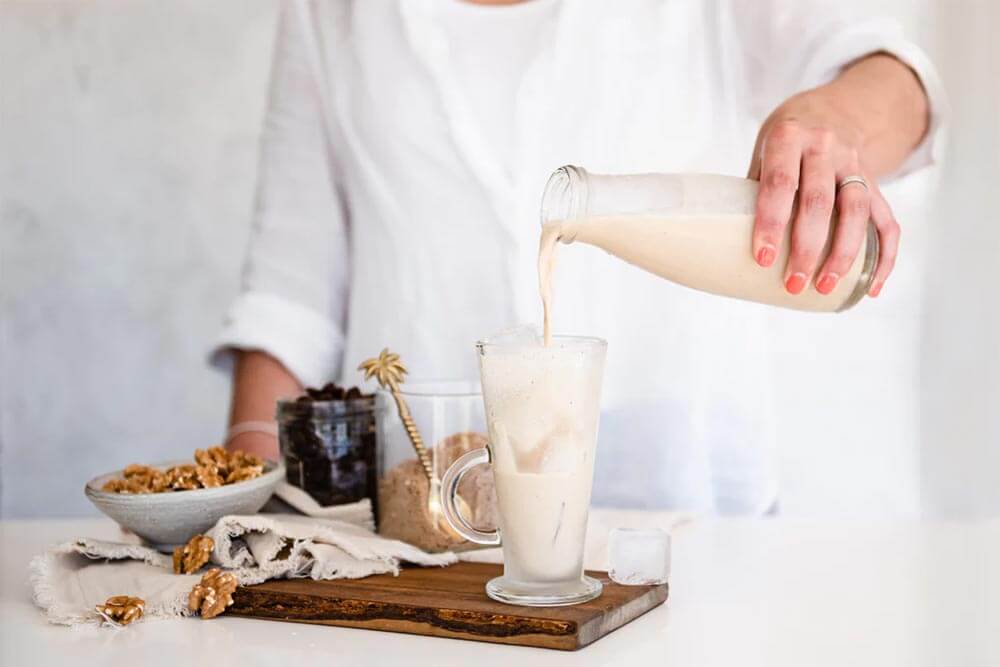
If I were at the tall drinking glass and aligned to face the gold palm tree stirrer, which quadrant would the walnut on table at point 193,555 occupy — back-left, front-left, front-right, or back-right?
front-left

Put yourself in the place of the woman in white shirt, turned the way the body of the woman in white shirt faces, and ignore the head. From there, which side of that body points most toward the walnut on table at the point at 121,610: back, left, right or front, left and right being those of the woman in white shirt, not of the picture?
front

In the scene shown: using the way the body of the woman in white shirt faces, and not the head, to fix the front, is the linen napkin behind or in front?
in front

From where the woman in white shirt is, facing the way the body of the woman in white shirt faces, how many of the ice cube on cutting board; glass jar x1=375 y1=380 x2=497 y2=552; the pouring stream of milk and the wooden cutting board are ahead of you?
4

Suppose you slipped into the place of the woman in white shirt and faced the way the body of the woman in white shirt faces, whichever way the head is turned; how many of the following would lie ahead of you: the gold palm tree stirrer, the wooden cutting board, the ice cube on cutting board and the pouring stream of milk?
4

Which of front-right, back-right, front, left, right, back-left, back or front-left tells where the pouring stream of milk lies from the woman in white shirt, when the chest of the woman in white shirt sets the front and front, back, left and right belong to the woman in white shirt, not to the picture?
front

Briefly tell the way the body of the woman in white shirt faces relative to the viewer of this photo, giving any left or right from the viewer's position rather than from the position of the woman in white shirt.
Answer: facing the viewer

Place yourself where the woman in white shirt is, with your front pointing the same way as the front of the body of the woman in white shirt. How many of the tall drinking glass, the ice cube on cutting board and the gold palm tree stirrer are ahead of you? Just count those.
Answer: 3

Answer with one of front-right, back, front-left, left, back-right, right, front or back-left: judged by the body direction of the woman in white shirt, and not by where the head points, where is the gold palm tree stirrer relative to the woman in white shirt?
front

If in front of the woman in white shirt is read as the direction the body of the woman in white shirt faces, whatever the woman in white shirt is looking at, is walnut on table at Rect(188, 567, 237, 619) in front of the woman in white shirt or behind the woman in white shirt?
in front

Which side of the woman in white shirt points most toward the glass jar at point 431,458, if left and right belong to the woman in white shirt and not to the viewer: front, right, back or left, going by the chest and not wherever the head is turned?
front
